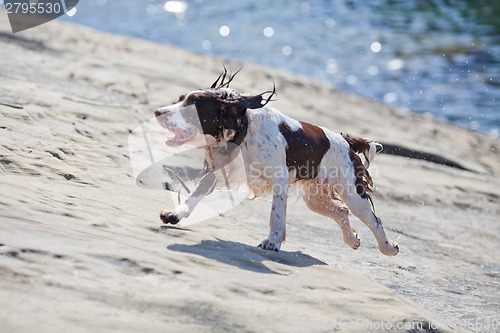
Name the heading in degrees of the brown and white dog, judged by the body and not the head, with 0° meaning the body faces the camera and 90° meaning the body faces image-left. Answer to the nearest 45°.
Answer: approximately 90°
